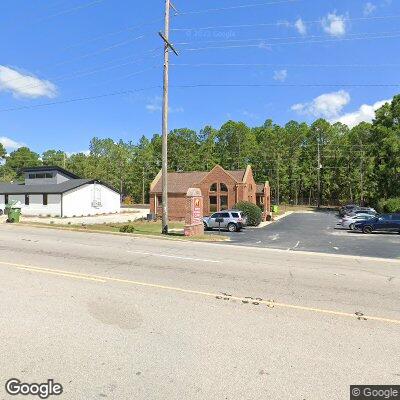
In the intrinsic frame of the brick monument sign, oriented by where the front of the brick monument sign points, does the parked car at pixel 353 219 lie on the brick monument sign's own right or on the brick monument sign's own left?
on the brick monument sign's own left

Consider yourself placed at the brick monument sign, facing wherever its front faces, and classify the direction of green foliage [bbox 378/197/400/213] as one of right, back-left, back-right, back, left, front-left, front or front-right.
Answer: left

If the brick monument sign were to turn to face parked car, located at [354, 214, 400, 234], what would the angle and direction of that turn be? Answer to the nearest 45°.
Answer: approximately 45° to its left

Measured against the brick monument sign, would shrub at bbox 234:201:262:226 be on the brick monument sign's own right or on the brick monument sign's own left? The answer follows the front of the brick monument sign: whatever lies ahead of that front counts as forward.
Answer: on the brick monument sign's own left

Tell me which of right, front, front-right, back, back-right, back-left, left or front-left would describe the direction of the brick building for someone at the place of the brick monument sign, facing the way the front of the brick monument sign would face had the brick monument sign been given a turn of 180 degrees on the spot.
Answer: front-right

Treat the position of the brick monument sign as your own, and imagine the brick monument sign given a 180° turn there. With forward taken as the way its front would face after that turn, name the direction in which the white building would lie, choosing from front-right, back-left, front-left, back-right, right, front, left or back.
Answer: front

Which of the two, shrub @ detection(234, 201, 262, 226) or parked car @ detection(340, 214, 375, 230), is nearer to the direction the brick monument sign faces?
the parked car

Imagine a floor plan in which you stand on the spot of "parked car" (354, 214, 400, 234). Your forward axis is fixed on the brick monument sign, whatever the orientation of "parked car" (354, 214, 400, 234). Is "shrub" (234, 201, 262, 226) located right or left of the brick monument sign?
right
